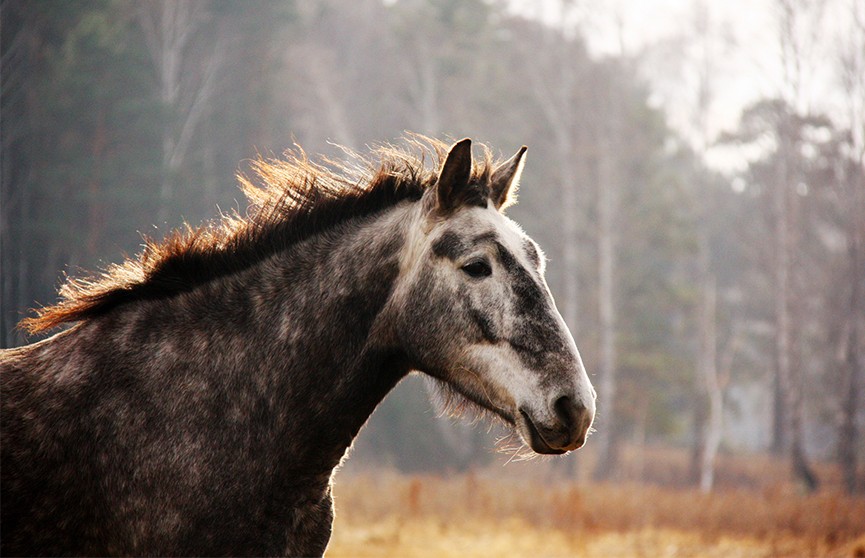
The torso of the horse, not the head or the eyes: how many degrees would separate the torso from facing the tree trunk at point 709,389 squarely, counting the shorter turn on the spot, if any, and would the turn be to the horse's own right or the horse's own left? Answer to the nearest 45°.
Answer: approximately 45° to the horse's own left

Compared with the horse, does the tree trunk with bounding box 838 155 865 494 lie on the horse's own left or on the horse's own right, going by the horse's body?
on the horse's own left

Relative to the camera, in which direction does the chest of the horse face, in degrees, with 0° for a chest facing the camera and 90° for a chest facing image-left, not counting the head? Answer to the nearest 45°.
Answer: approximately 270°

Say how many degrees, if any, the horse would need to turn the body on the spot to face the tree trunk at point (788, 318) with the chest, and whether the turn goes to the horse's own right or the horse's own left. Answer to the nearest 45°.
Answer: approximately 45° to the horse's own left
